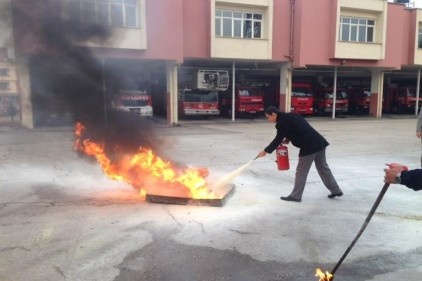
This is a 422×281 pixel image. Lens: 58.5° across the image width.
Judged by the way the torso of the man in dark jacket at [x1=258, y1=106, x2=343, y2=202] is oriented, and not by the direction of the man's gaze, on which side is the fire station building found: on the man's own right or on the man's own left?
on the man's own right

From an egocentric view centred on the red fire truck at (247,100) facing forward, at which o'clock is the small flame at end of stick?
The small flame at end of stick is roughly at 12 o'clock from the red fire truck.

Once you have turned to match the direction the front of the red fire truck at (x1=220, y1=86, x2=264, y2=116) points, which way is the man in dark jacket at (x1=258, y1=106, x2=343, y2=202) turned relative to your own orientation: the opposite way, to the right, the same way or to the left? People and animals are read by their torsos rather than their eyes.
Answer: to the right

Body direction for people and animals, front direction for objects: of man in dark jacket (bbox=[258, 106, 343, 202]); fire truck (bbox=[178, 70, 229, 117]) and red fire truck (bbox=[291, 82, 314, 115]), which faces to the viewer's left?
the man in dark jacket

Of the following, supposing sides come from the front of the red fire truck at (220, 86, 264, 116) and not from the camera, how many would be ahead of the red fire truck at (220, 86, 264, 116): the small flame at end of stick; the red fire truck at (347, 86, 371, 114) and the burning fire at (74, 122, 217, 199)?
2

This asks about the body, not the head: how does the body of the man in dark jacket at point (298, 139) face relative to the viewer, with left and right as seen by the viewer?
facing to the left of the viewer

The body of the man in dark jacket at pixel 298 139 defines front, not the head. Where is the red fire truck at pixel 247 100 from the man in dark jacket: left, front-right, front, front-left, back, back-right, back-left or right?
right

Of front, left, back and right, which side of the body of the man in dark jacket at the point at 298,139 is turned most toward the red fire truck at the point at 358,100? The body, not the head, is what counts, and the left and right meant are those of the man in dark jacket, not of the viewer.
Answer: right

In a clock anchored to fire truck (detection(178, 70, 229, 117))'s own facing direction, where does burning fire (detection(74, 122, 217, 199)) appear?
The burning fire is roughly at 12 o'clock from the fire truck.

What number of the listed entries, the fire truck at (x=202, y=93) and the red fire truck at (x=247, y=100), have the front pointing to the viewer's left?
0
